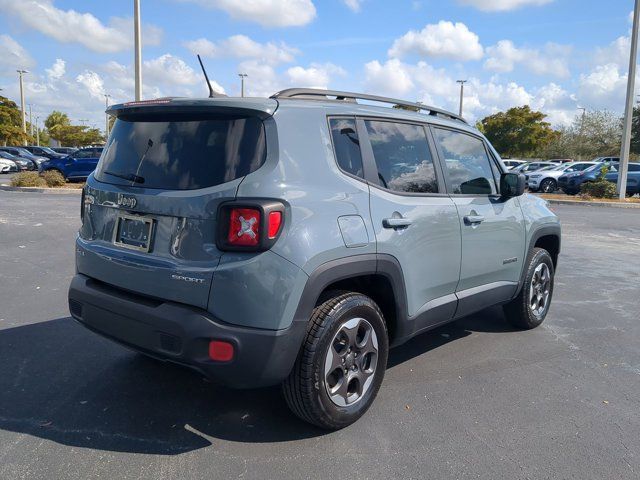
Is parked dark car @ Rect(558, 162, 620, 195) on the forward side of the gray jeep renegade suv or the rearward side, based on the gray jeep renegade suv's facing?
on the forward side

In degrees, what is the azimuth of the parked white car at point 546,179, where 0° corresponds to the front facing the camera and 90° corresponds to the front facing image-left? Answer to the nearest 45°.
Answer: approximately 45°

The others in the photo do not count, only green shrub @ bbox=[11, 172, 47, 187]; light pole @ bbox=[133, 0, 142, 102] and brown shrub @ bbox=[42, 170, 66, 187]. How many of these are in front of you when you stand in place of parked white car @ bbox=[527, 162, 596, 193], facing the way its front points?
3

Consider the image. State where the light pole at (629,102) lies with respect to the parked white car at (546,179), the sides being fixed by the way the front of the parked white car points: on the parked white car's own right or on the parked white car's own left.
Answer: on the parked white car's own left

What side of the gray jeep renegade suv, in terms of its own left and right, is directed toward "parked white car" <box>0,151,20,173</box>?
left

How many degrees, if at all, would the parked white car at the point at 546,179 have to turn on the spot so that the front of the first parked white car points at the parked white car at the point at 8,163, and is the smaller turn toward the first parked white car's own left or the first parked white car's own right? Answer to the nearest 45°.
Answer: approximately 45° to the first parked white car's own right

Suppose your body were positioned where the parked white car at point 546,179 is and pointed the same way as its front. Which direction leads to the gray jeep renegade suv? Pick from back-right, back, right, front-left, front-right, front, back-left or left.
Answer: front-left

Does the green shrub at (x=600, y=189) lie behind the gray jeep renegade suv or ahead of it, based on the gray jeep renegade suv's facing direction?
ahead

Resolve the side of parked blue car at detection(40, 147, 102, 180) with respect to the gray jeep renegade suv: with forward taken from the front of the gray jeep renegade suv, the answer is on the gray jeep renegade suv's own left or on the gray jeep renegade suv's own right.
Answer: on the gray jeep renegade suv's own left

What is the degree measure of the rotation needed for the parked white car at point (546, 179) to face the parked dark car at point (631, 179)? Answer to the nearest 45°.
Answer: approximately 135° to its left

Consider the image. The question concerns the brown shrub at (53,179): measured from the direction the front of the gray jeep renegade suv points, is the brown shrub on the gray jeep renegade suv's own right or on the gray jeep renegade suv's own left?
on the gray jeep renegade suv's own left

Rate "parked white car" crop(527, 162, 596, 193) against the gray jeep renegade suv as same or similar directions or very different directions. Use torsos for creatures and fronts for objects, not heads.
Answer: very different directions

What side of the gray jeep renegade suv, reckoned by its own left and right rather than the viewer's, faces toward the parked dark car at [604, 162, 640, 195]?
front

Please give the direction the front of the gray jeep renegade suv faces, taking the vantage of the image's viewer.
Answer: facing away from the viewer and to the right of the viewer

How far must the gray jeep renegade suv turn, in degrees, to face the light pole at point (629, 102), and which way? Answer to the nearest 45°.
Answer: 0° — it already faces it

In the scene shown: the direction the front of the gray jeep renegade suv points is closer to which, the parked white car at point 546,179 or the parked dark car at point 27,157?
the parked white car
